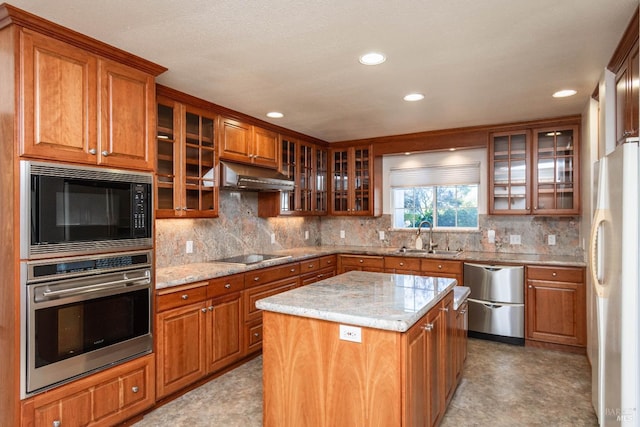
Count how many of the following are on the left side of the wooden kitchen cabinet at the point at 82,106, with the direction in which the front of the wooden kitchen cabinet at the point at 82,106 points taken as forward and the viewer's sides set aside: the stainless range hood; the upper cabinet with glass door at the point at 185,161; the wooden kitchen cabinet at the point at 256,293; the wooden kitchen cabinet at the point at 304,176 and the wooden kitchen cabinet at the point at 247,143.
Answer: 5

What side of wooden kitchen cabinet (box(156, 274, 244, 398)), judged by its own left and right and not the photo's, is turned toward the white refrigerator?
front

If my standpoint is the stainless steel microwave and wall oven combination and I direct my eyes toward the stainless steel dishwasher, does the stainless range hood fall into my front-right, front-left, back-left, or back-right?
front-left

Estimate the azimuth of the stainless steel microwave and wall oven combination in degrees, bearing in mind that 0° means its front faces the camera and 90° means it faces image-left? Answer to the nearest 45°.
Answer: approximately 315°

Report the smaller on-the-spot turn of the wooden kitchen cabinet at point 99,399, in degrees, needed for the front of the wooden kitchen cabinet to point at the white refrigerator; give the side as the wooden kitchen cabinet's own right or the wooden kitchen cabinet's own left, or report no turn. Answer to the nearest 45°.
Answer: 0° — it already faces it

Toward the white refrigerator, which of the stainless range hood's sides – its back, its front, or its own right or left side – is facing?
front

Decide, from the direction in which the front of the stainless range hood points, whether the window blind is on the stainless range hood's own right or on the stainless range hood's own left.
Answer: on the stainless range hood's own left

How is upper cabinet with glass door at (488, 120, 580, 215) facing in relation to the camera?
toward the camera

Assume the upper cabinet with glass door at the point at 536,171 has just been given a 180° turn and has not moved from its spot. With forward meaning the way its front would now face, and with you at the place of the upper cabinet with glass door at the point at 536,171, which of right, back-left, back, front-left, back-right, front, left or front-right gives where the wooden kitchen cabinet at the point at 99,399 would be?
back-left

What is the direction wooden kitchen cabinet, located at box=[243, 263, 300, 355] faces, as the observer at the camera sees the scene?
facing the viewer and to the right of the viewer

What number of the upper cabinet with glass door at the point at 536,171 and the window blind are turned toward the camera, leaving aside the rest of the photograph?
2

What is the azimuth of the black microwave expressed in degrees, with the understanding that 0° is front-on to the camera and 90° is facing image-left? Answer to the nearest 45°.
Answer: approximately 315°

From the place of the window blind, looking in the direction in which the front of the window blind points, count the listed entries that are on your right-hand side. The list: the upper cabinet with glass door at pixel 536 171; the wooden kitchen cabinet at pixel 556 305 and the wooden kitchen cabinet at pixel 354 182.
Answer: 1

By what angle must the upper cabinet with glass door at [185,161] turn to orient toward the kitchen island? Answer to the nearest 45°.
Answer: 0° — it already faces it

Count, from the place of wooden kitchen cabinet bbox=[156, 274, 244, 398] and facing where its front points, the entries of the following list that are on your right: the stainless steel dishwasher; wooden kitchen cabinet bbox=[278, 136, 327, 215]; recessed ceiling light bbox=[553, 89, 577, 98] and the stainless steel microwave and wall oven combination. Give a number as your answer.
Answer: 1

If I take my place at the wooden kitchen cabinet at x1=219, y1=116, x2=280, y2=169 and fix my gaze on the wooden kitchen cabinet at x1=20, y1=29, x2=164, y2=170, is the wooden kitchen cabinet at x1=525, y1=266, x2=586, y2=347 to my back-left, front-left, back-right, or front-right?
back-left

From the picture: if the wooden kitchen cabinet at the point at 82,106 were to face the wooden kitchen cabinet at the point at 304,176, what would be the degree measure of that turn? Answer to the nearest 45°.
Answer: approximately 90° to its left

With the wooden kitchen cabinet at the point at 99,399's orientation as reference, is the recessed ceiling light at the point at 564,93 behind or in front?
in front

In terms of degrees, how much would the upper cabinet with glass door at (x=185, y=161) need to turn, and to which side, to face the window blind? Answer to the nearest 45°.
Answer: approximately 45° to its left

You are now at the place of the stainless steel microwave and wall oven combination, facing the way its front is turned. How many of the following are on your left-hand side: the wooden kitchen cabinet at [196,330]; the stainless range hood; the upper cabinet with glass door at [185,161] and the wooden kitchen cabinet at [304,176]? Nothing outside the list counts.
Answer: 4

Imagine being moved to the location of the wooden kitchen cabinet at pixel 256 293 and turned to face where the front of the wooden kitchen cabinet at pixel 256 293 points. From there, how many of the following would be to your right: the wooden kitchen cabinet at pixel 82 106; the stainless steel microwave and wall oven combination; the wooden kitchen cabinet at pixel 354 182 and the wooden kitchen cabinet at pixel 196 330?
3
